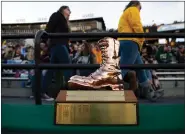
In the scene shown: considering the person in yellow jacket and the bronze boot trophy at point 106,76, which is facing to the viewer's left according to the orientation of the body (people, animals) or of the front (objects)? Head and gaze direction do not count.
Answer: the bronze boot trophy

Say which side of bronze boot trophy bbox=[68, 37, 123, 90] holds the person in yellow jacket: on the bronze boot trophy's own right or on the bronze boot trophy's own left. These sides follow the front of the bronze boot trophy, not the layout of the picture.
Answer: on the bronze boot trophy's own right

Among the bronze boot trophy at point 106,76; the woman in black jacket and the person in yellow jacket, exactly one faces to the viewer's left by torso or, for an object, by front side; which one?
the bronze boot trophy

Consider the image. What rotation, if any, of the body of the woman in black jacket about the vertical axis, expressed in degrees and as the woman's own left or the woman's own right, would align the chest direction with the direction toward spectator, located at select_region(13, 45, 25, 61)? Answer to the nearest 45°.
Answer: approximately 90° to the woman's own left

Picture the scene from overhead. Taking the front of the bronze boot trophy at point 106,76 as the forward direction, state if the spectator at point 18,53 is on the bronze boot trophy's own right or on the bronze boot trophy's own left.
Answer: on the bronze boot trophy's own right

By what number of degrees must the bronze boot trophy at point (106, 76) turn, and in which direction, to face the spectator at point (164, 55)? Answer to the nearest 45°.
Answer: approximately 90° to its right

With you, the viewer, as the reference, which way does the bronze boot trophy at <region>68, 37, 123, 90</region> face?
facing to the left of the viewer

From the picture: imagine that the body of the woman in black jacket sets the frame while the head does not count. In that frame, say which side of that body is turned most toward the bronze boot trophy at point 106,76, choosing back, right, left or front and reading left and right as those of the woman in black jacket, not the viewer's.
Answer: right

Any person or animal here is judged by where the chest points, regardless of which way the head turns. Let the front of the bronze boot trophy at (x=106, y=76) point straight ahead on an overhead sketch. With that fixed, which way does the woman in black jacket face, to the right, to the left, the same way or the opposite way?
the opposite way

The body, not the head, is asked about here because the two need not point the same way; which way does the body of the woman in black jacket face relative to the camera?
to the viewer's right
